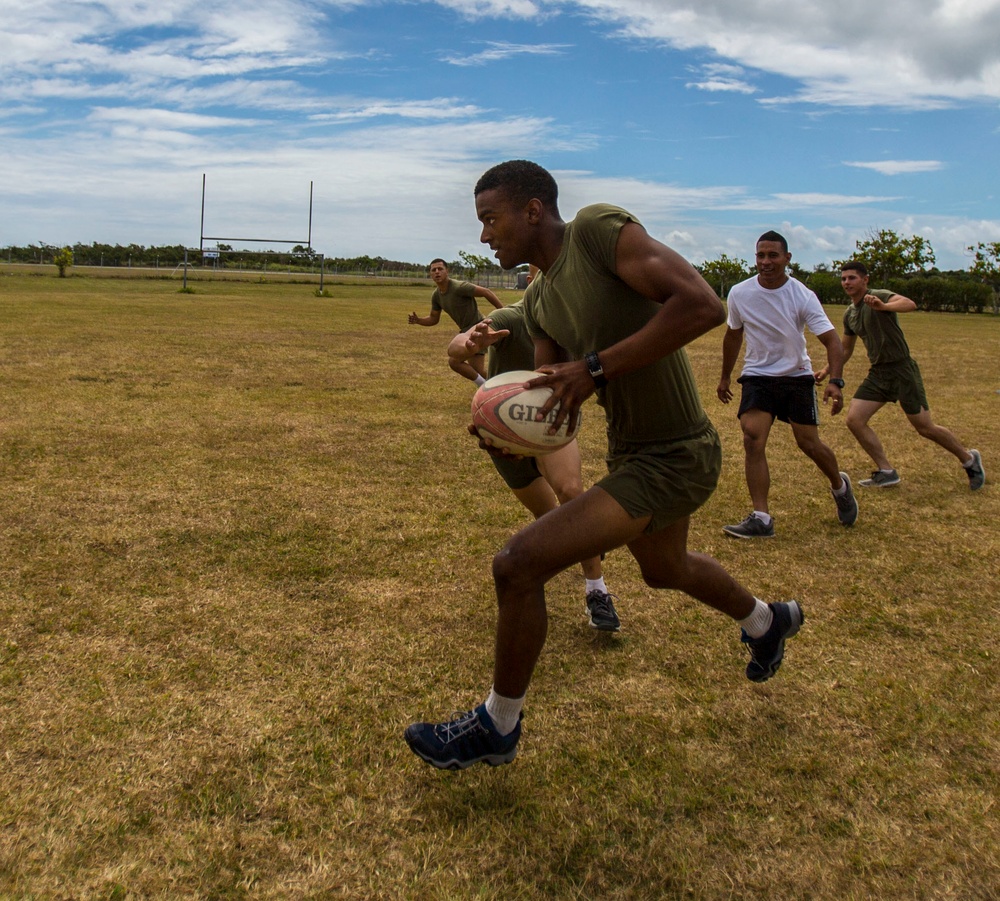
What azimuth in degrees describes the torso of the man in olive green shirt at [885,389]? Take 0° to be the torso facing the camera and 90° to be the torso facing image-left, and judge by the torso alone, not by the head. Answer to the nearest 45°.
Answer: approximately 45°

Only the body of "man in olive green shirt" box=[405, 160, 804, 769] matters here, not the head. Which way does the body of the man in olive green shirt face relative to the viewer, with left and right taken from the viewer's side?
facing to the left of the viewer

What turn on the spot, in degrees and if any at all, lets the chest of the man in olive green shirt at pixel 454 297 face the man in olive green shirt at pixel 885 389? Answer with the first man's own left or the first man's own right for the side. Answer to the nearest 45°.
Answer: approximately 90° to the first man's own left

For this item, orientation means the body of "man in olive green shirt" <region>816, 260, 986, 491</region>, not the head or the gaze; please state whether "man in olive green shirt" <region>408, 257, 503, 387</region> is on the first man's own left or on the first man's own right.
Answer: on the first man's own right

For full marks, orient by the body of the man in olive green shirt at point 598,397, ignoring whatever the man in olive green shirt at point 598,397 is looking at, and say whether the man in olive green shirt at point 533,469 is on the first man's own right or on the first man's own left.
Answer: on the first man's own right

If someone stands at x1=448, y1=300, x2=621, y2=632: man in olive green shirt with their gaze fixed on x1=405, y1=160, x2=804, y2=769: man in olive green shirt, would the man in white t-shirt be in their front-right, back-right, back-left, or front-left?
back-left

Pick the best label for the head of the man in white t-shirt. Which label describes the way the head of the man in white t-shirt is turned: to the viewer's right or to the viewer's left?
to the viewer's left

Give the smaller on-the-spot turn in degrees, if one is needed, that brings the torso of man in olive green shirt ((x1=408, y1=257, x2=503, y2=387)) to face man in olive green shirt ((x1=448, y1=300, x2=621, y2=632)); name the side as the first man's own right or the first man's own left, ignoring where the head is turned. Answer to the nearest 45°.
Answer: approximately 45° to the first man's own left

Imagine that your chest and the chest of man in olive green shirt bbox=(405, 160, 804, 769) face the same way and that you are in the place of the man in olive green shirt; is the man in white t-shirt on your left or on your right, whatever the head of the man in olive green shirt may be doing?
on your right
